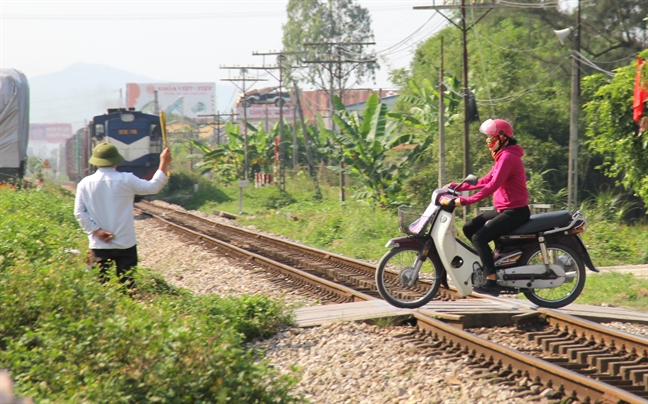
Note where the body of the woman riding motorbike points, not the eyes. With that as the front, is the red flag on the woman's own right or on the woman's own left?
on the woman's own right

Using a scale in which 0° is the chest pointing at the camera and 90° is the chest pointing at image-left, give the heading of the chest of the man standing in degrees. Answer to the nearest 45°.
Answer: approximately 180°

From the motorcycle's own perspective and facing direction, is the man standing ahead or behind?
ahead

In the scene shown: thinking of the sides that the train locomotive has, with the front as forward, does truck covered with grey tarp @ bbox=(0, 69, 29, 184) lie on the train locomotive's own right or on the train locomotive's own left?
on the train locomotive's own right

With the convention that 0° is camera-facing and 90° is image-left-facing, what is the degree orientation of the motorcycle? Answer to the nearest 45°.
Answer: approximately 90°

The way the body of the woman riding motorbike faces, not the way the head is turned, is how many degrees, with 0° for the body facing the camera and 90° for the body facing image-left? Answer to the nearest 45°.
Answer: approximately 90°

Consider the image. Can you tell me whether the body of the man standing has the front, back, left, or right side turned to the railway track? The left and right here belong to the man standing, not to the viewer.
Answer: right

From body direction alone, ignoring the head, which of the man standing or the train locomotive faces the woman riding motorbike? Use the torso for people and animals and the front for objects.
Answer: the train locomotive

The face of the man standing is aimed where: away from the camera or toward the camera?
away from the camera
